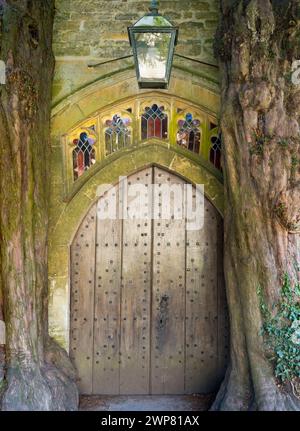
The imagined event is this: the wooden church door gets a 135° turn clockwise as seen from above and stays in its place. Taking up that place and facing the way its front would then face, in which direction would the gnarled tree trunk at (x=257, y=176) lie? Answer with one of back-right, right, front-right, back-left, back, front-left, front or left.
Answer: back

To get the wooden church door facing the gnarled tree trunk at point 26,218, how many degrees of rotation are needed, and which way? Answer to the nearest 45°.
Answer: approximately 45° to its right

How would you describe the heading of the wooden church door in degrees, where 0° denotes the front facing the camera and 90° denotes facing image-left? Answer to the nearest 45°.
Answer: approximately 0°
